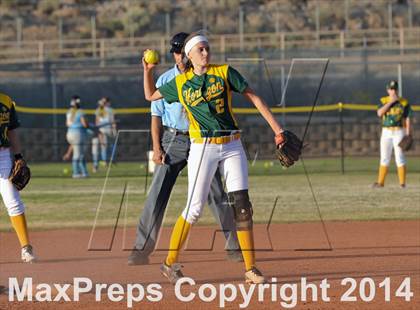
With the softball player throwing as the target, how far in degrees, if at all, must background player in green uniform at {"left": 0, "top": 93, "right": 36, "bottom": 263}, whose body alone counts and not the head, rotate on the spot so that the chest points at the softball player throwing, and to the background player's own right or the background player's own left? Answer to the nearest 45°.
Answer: approximately 45° to the background player's own left

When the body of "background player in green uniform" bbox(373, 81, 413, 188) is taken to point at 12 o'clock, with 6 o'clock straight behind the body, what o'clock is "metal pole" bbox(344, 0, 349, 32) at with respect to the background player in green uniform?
The metal pole is roughly at 6 o'clock from the background player in green uniform.

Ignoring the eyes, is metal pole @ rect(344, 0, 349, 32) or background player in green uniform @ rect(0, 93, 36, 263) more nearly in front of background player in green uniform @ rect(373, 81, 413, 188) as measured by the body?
the background player in green uniform

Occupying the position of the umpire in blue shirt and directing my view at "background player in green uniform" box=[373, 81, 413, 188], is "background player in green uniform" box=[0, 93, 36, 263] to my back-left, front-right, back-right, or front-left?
back-left

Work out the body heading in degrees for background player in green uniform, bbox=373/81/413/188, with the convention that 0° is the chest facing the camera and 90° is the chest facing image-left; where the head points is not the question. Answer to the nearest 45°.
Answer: approximately 0°

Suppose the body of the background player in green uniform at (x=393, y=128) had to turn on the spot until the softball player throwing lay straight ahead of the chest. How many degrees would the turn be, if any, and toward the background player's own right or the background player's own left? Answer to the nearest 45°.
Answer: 0° — they already face them

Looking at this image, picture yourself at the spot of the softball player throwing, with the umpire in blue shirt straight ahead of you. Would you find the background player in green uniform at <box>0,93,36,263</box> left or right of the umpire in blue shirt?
left

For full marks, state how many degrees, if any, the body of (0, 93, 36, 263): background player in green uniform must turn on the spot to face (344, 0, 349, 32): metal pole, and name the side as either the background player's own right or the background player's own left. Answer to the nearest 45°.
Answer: approximately 135° to the background player's own left
